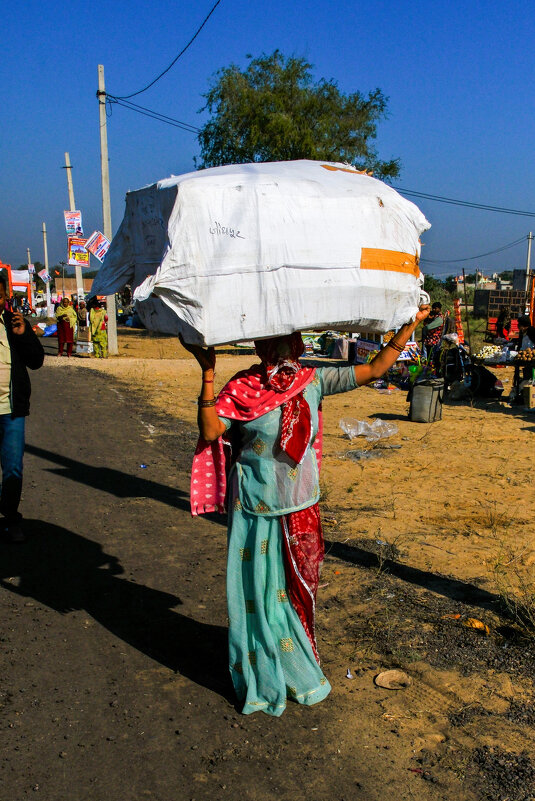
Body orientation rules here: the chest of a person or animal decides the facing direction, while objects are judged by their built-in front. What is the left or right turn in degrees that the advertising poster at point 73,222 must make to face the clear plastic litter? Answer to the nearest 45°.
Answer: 0° — it already faces it

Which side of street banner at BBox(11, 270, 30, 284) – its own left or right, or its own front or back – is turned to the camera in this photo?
front

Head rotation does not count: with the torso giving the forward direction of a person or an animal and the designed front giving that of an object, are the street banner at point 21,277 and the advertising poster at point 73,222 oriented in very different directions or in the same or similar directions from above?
same or similar directions

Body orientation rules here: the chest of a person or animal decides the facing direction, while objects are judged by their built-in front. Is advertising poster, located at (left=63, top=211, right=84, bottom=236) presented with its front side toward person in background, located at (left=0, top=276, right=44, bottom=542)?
yes

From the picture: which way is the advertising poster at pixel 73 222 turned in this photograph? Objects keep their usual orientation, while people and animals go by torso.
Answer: toward the camera

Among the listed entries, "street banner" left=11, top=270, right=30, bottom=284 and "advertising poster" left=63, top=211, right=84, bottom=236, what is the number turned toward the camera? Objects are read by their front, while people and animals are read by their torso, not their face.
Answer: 2

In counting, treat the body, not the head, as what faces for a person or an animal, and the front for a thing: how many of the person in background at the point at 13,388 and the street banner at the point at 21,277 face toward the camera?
2

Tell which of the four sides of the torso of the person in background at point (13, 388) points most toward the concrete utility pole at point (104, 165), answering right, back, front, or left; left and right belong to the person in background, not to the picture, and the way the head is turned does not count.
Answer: back
